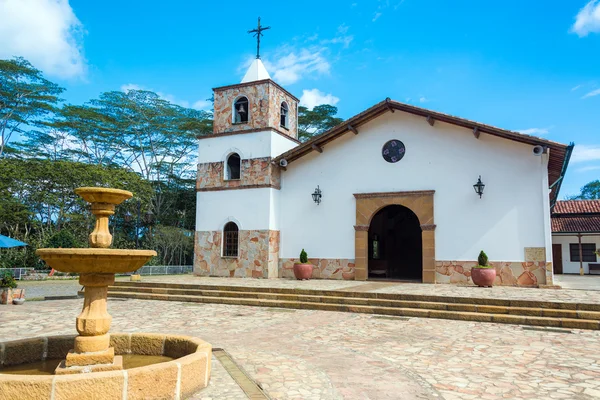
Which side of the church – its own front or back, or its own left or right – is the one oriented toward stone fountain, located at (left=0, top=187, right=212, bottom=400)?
front

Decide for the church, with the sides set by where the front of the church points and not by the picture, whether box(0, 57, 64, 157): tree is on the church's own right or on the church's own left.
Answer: on the church's own right

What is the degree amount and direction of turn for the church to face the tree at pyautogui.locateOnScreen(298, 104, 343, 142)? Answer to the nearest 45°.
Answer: approximately 180°

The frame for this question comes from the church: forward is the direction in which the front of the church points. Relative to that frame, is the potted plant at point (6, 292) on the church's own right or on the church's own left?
on the church's own right

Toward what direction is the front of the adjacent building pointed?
toward the camera

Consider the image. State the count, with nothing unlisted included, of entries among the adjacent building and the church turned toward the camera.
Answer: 2

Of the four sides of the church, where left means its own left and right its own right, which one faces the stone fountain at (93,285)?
front

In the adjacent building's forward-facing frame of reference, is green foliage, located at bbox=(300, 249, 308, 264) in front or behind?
in front

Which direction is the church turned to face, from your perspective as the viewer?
facing the viewer

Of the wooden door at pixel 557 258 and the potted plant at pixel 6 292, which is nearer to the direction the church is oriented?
the potted plant

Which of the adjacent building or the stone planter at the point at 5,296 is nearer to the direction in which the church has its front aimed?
the stone planter
